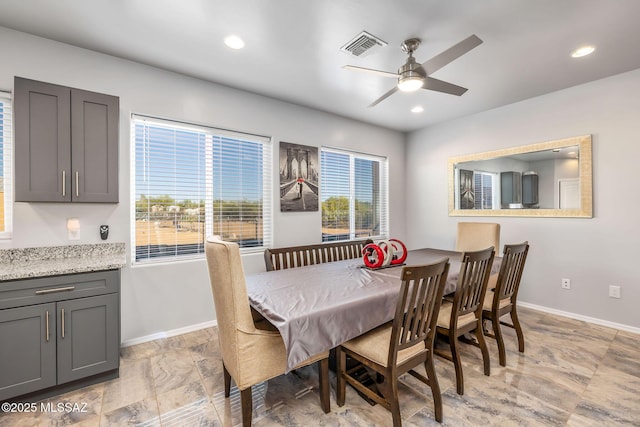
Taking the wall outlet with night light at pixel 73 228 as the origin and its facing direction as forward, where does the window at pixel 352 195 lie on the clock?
The window is roughly at 9 o'clock from the wall outlet with night light.

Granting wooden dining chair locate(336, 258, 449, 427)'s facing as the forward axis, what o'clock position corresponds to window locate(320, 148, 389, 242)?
The window is roughly at 1 o'clock from the wooden dining chair.

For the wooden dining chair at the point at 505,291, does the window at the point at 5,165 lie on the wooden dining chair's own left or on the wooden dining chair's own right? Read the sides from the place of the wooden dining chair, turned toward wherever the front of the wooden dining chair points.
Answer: on the wooden dining chair's own left

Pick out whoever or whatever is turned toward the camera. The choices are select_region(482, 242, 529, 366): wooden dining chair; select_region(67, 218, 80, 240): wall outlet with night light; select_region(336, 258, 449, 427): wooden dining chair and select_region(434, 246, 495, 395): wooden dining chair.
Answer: the wall outlet with night light

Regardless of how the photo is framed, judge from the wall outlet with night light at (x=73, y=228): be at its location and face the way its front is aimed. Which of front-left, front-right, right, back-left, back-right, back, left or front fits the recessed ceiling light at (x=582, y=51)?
front-left

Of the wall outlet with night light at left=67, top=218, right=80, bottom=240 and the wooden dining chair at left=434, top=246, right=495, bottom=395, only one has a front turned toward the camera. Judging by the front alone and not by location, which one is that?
the wall outlet with night light

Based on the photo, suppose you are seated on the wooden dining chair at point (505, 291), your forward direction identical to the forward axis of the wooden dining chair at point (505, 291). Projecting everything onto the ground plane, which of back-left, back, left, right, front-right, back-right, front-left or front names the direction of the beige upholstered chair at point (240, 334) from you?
left

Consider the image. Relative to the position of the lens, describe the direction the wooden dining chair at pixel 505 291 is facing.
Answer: facing away from the viewer and to the left of the viewer

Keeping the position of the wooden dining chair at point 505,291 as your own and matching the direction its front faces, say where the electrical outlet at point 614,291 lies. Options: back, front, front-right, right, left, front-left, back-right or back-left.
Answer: right

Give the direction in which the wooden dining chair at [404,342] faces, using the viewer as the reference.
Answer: facing away from the viewer and to the left of the viewer

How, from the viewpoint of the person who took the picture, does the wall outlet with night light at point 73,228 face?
facing the viewer

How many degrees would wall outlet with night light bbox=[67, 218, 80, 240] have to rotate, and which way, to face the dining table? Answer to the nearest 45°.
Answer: approximately 45° to its left

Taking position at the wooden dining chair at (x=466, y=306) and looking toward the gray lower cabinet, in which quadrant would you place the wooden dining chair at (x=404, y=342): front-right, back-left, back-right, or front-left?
front-left

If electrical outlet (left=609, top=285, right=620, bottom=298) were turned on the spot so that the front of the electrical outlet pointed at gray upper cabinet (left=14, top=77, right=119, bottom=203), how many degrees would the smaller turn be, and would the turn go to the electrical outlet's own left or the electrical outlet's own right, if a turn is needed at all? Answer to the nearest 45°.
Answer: approximately 45° to the electrical outlet's own right

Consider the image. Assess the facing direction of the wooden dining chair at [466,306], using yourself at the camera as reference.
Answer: facing away from the viewer and to the left of the viewer

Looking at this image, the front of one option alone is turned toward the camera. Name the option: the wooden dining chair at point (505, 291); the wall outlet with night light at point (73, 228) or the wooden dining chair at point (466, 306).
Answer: the wall outlet with night light
